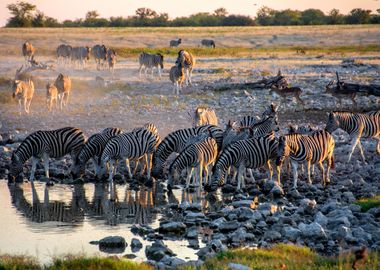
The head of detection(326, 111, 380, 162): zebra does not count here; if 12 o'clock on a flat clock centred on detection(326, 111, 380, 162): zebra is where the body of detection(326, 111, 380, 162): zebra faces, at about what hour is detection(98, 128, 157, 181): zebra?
detection(98, 128, 157, 181): zebra is roughly at 11 o'clock from detection(326, 111, 380, 162): zebra.

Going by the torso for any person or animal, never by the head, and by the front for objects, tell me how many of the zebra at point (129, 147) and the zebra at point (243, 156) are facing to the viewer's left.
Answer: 2

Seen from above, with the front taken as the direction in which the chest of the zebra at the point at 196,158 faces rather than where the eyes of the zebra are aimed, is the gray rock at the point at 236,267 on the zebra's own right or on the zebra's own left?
on the zebra's own left

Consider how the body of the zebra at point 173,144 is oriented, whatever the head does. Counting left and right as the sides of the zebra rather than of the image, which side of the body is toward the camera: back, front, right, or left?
left

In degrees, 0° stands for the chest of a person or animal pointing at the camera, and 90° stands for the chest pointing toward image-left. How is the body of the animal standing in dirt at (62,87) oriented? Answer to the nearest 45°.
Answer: approximately 45°

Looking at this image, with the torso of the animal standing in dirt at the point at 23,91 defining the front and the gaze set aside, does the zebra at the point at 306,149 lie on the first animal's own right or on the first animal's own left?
on the first animal's own left

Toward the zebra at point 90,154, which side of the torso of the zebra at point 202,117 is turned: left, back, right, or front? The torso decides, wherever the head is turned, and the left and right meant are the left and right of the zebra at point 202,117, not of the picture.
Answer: front

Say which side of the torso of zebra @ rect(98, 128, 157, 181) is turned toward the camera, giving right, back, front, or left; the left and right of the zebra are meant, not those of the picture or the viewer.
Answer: left

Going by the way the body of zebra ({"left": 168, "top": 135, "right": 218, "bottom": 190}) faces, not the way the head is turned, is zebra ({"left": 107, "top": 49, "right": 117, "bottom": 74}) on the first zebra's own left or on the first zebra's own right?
on the first zebra's own right

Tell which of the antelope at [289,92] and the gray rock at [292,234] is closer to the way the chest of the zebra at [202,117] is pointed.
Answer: the gray rock

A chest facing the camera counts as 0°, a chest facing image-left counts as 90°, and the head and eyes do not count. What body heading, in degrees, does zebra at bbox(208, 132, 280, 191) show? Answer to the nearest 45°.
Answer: approximately 90°

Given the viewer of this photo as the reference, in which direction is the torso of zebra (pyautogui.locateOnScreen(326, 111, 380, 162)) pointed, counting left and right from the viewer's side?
facing to the left of the viewer

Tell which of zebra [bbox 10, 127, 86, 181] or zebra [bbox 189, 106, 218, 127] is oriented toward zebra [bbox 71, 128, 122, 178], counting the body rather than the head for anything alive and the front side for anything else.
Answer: zebra [bbox 189, 106, 218, 127]
